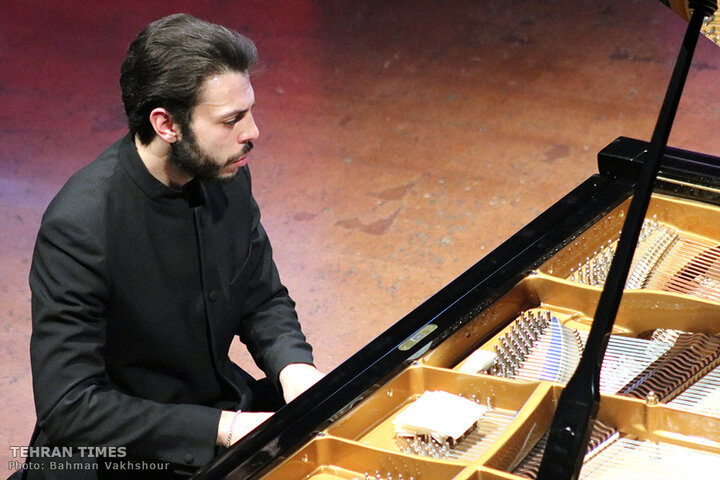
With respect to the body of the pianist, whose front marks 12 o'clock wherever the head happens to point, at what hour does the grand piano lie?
The grand piano is roughly at 11 o'clock from the pianist.

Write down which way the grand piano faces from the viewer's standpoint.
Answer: facing away from the viewer and to the left of the viewer

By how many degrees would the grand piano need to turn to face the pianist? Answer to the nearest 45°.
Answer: approximately 45° to its left

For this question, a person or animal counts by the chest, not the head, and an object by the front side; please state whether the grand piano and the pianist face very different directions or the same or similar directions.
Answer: very different directions

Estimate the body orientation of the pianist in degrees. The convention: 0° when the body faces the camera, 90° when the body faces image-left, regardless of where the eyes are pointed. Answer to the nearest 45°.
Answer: approximately 315°

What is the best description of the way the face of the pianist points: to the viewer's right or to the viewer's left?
to the viewer's right
